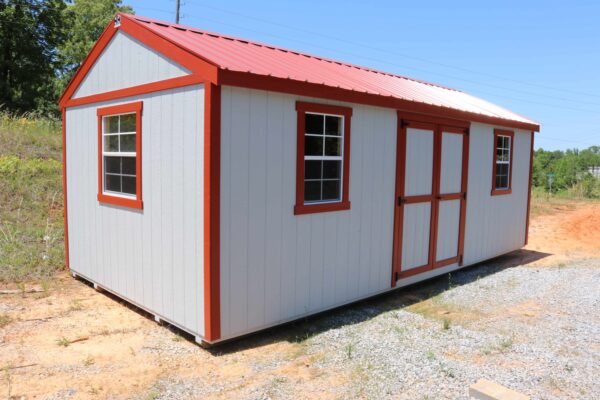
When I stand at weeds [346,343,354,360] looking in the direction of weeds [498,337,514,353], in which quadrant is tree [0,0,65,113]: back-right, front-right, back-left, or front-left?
back-left

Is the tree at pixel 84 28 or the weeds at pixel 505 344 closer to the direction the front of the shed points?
the weeds

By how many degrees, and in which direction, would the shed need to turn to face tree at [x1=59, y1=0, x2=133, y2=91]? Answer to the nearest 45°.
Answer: approximately 180°

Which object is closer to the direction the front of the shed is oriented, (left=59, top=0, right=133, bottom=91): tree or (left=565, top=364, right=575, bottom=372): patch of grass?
the patch of grass

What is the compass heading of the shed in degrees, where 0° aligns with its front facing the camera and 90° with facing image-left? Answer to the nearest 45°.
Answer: approximately 315°

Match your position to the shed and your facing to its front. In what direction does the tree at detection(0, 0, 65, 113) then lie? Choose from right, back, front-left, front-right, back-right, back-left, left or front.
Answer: back
